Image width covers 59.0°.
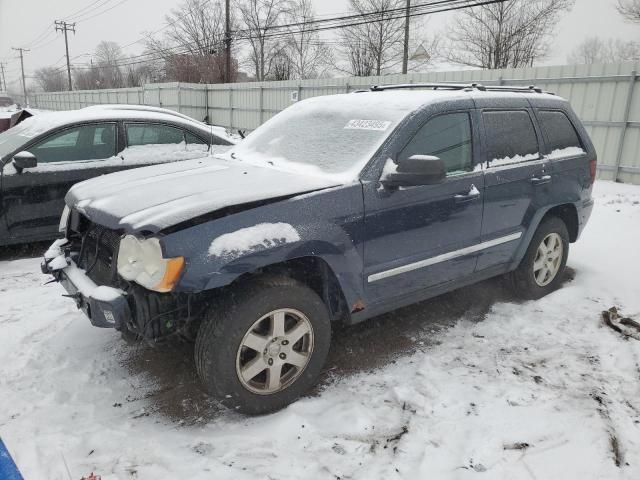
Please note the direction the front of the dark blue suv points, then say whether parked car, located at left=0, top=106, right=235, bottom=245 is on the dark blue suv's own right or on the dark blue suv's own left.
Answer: on the dark blue suv's own right

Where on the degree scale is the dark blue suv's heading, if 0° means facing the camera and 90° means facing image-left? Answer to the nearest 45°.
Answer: approximately 45°

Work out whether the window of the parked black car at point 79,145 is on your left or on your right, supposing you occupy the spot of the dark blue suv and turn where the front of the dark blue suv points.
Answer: on your right

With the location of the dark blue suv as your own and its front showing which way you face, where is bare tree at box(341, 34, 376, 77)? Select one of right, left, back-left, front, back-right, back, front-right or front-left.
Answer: back-right

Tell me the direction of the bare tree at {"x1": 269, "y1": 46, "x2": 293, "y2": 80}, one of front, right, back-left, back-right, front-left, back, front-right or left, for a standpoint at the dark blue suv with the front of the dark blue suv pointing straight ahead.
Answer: back-right
